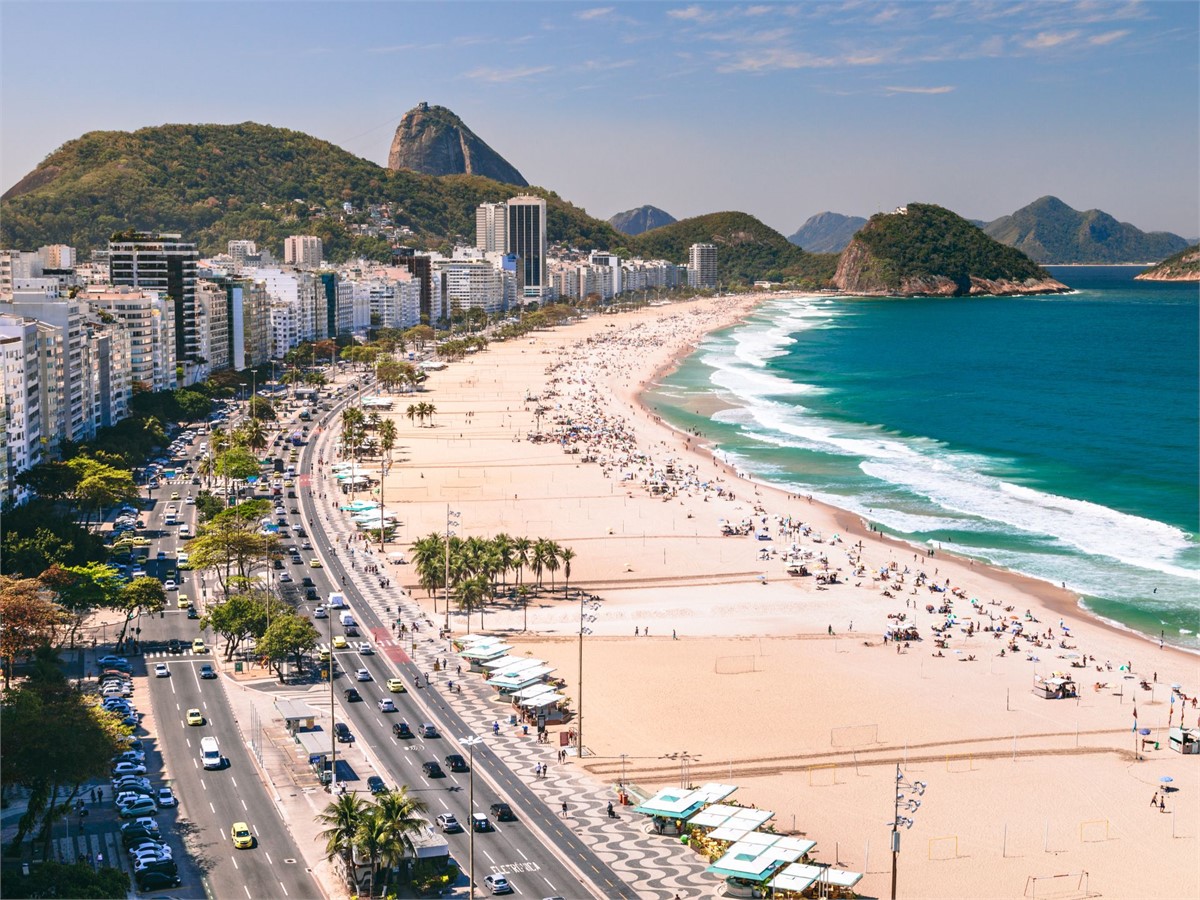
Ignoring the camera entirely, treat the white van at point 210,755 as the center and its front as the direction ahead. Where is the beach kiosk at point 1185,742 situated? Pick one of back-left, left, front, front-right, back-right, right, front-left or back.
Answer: left

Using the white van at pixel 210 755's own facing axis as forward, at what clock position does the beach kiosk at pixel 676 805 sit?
The beach kiosk is roughly at 10 o'clock from the white van.

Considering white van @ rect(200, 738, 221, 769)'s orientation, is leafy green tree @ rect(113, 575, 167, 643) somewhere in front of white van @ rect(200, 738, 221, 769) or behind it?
behind

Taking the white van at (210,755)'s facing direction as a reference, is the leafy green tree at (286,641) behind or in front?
behind

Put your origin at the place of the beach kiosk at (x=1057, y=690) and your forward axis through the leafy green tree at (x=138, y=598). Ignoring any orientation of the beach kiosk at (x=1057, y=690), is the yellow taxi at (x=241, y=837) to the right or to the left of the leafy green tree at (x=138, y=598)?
left

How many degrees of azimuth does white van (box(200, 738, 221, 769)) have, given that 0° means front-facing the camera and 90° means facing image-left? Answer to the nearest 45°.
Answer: approximately 0°

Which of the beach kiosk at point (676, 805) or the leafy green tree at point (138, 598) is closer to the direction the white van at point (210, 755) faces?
the beach kiosk

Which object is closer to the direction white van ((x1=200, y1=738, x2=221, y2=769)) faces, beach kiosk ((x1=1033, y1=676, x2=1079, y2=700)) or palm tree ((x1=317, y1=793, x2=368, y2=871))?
the palm tree

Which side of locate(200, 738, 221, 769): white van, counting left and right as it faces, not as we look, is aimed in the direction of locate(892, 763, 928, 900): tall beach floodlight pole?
left

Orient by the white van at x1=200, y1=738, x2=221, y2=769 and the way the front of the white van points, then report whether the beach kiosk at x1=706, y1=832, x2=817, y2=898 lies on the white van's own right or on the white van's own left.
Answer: on the white van's own left

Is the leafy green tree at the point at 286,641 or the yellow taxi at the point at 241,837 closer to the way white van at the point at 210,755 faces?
the yellow taxi
